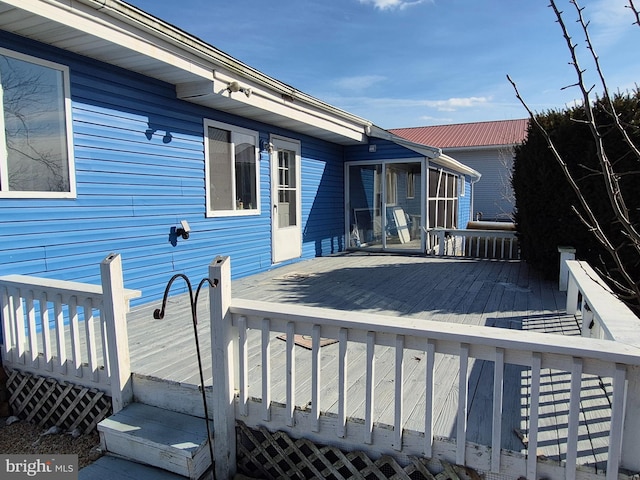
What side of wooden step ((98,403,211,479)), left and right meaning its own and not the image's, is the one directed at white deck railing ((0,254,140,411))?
right

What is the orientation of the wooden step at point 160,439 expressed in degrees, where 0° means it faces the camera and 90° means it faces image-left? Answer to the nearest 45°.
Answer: approximately 45°

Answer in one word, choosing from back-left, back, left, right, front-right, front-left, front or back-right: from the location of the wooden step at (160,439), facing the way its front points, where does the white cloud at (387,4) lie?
back

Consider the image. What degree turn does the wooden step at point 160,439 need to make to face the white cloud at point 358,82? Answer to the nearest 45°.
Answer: approximately 180°

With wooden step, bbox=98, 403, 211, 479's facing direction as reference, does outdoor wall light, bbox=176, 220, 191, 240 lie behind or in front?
behind
